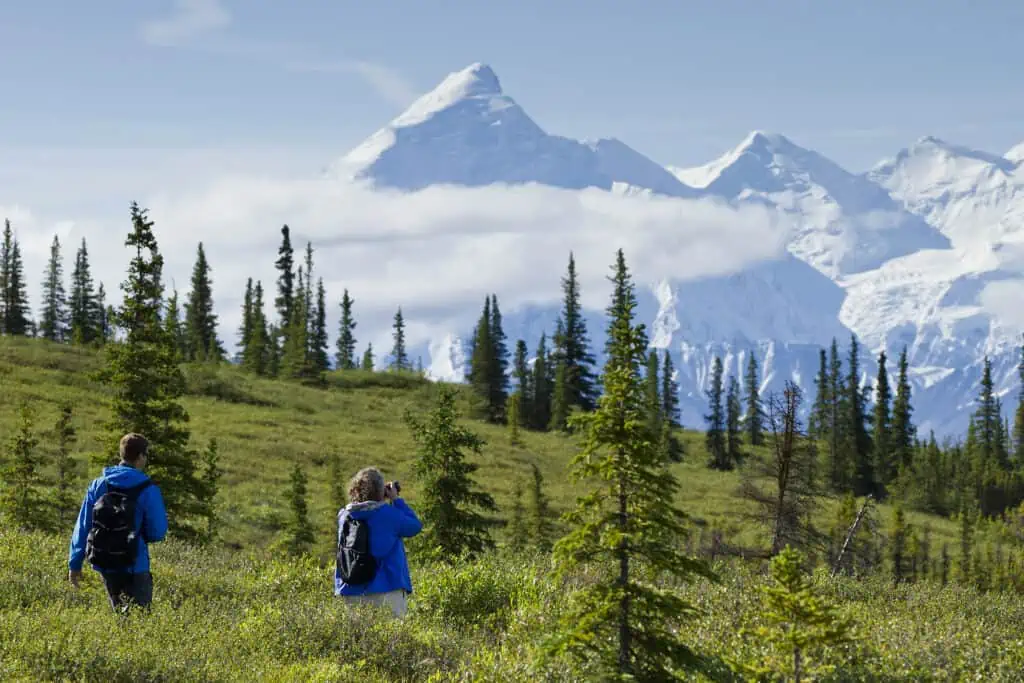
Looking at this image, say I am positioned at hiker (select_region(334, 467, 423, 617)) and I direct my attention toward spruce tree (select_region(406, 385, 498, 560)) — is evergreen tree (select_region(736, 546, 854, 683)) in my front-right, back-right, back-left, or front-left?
back-right

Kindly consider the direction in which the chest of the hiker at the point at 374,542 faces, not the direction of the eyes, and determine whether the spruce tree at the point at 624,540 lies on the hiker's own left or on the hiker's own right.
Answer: on the hiker's own right

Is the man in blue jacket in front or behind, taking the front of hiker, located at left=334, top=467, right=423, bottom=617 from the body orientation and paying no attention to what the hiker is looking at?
behind

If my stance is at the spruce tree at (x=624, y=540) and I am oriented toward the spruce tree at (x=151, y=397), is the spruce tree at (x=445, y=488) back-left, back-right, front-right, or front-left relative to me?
front-right

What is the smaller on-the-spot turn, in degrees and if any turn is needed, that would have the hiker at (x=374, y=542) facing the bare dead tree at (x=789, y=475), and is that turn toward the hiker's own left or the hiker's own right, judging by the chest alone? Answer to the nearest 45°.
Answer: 0° — they already face it

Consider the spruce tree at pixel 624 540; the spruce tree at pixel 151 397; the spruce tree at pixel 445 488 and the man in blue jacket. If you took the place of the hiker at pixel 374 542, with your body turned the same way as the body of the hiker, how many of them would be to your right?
1

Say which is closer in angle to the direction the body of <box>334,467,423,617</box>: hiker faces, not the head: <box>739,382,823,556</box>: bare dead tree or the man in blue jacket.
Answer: the bare dead tree

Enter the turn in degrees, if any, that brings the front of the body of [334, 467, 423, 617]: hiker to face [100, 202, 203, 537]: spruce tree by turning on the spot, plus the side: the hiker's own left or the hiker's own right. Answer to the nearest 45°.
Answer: approximately 45° to the hiker's own left

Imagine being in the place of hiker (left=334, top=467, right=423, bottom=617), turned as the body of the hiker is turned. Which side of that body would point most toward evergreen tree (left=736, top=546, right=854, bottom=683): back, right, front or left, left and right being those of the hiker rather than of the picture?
right

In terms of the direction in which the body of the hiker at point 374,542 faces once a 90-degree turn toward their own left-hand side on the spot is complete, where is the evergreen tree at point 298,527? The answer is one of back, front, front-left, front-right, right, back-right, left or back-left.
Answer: front-right

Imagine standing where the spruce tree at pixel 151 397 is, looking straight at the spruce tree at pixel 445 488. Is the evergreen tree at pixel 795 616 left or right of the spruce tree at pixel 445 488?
right

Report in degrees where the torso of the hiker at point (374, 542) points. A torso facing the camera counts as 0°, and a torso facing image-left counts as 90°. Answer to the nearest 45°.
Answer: approximately 225°
